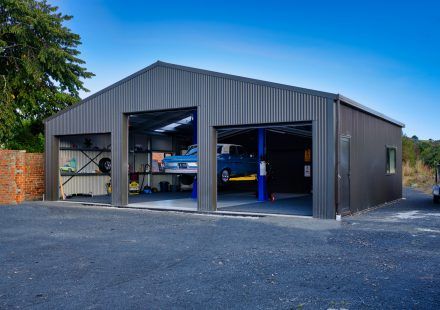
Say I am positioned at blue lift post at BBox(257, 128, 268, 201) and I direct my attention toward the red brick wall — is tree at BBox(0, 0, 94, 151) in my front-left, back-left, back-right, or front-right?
front-right

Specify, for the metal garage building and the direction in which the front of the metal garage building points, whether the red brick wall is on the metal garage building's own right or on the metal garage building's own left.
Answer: on the metal garage building's own right

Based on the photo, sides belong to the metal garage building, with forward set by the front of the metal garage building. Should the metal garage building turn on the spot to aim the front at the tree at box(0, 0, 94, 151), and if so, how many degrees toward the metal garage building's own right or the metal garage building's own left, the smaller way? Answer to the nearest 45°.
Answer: approximately 90° to the metal garage building's own right

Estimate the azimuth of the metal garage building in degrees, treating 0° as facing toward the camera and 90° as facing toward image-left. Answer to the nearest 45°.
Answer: approximately 45°
